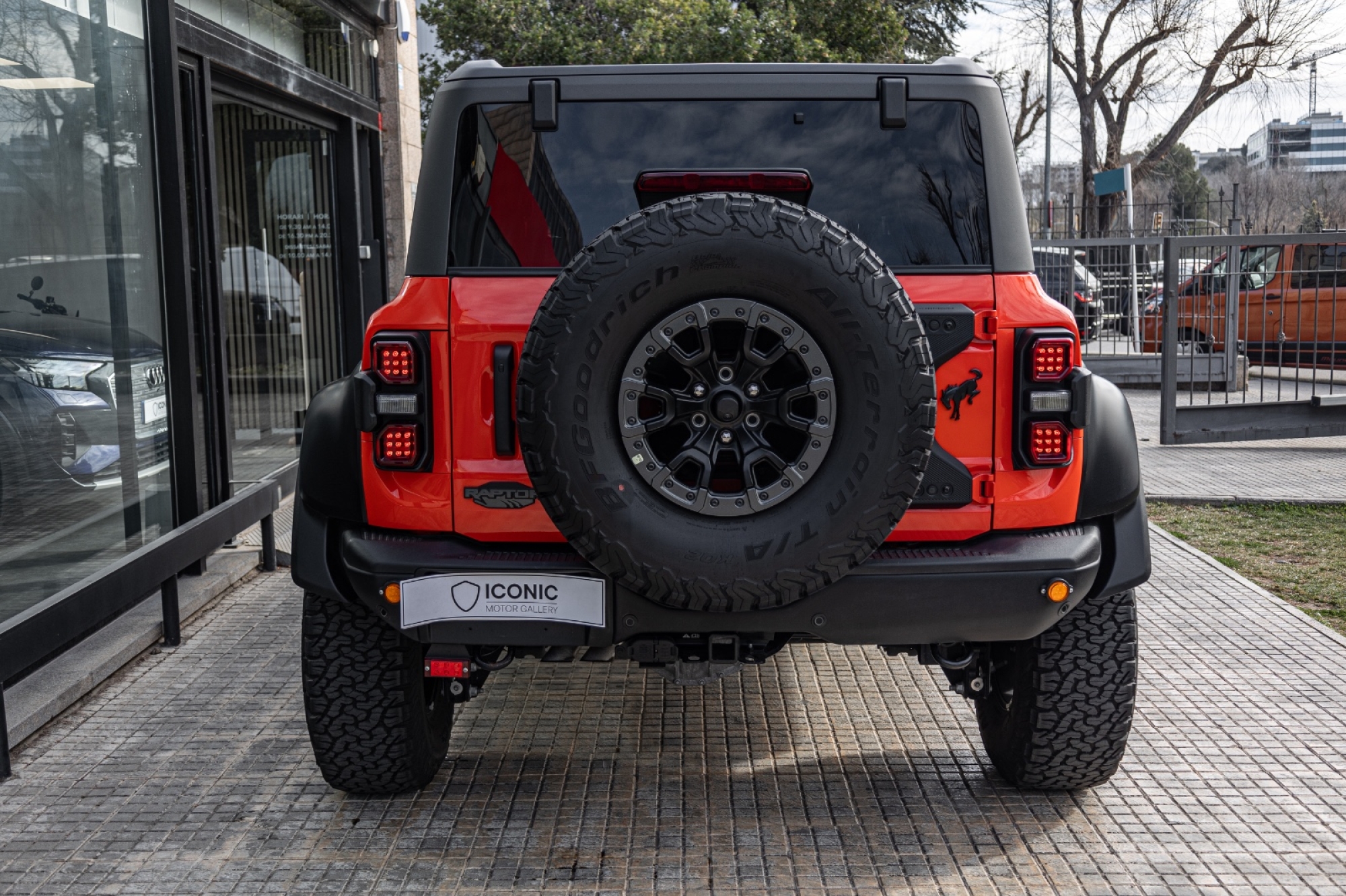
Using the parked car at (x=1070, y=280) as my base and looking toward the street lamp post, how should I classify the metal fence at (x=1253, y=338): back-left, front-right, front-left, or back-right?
back-right

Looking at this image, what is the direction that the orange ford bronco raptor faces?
away from the camera

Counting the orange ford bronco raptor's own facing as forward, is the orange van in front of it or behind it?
in front

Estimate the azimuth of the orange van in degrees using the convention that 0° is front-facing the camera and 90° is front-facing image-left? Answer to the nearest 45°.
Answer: approximately 90°

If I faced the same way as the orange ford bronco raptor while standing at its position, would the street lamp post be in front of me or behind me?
in front

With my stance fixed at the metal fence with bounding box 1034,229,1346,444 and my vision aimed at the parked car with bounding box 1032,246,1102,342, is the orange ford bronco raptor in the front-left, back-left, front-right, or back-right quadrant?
back-left

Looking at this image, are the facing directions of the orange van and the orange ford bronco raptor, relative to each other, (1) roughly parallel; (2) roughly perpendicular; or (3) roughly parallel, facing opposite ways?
roughly perpendicular

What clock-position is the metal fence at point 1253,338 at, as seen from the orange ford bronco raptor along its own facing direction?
The metal fence is roughly at 1 o'clock from the orange ford bronco raptor.

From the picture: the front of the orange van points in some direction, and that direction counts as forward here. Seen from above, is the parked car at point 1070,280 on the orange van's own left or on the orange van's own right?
on the orange van's own right

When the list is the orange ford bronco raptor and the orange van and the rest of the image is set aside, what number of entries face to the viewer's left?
1
